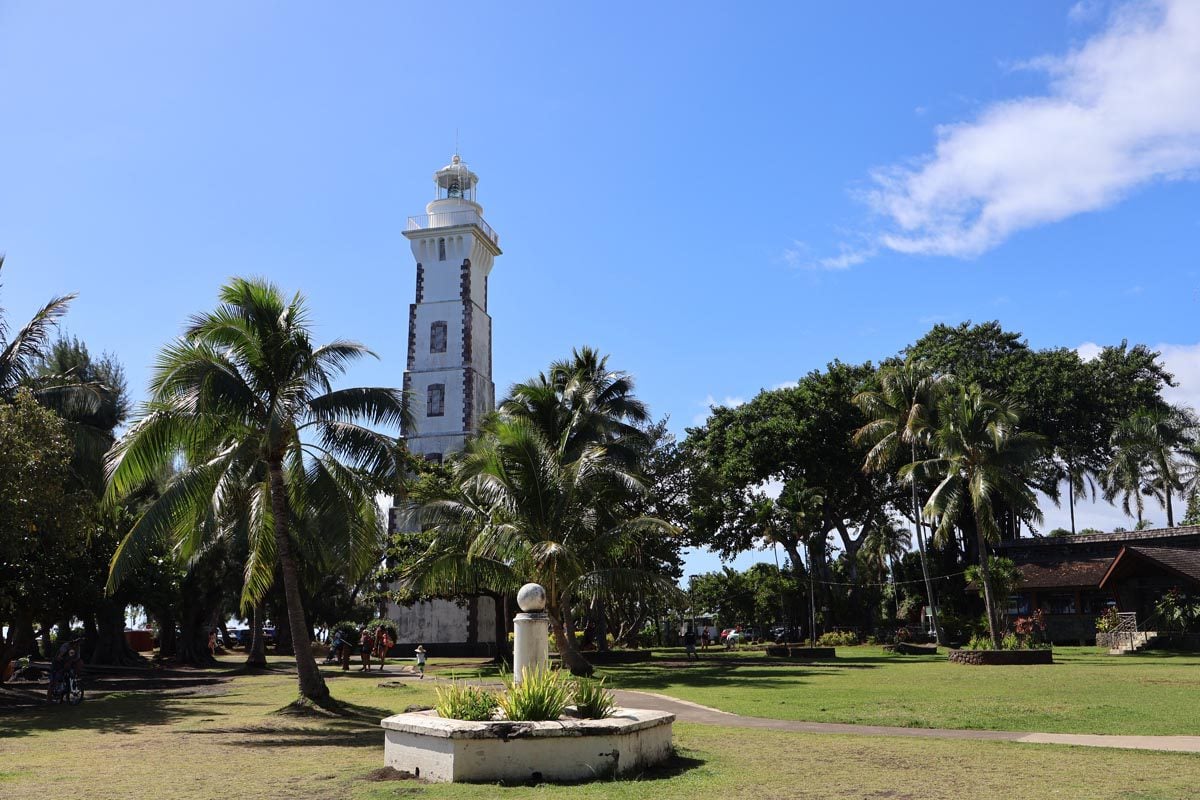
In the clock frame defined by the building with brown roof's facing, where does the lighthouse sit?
The lighthouse is roughly at 1 o'clock from the building with brown roof.

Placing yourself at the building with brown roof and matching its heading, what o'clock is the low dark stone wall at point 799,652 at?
The low dark stone wall is roughly at 12 o'clock from the building with brown roof.

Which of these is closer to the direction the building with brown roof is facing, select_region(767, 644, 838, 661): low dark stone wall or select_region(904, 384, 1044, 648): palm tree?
the low dark stone wall

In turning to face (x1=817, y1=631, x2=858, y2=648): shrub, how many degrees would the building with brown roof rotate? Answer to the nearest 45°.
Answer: approximately 45° to its right

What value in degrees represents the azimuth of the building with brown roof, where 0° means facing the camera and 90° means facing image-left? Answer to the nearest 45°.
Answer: approximately 45°
